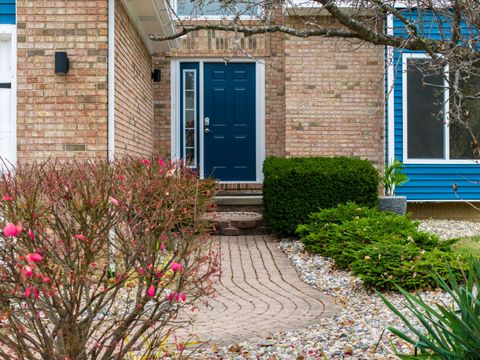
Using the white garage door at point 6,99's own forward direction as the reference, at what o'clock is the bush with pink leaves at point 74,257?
The bush with pink leaves is roughly at 12 o'clock from the white garage door.

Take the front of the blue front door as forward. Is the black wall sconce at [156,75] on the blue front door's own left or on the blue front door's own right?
on the blue front door's own right

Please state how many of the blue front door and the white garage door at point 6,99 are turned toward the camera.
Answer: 2

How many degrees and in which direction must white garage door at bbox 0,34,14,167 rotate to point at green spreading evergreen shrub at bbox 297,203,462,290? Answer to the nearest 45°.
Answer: approximately 45° to its left

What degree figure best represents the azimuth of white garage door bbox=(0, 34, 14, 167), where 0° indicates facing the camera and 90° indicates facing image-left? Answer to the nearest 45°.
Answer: approximately 0°
